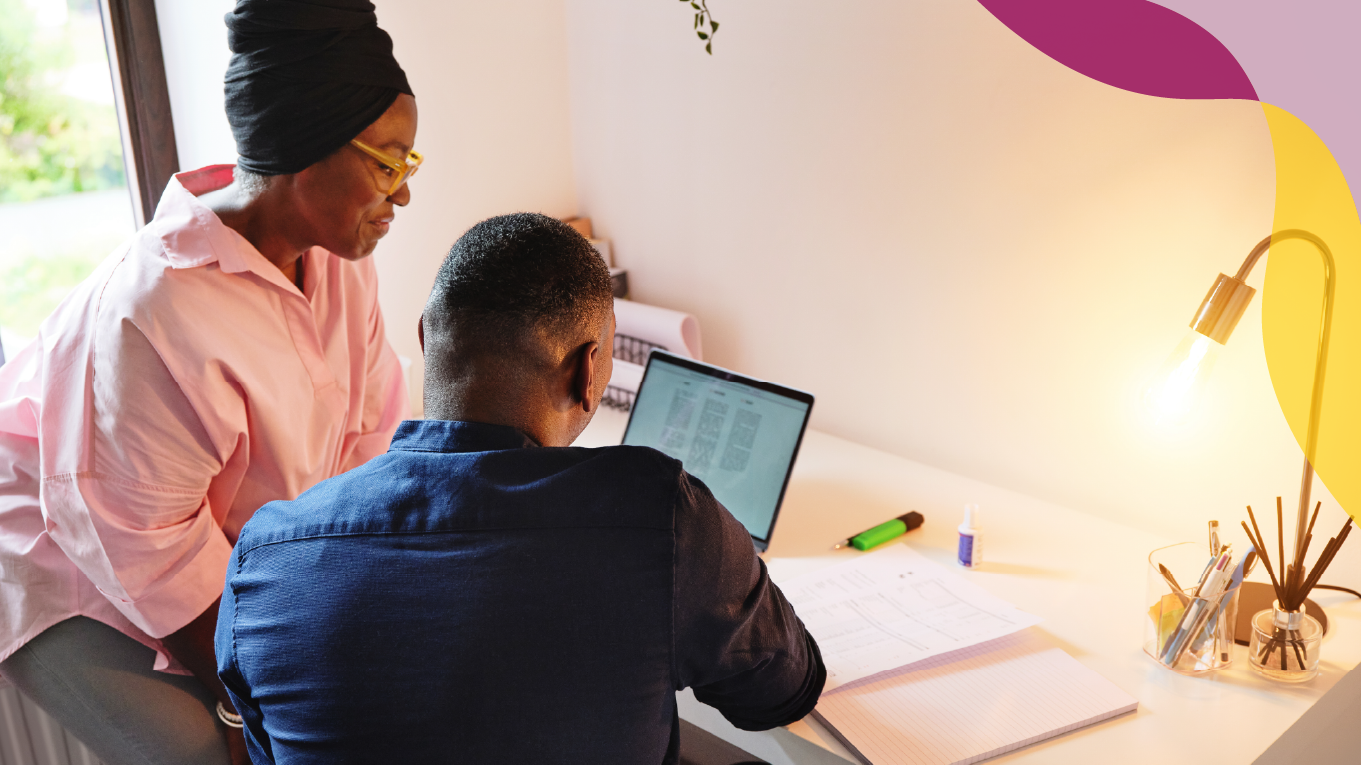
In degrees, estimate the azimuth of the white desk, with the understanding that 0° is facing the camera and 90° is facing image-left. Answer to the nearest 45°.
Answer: approximately 45°

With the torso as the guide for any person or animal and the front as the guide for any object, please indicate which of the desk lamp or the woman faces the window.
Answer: the desk lamp

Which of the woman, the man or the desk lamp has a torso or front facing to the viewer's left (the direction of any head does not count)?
the desk lamp

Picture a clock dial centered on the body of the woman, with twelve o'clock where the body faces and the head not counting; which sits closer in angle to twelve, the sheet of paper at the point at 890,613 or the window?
the sheet of paper

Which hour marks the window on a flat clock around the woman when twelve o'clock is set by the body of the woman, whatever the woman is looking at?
The window is roughly at 7 o'clock from the woman.

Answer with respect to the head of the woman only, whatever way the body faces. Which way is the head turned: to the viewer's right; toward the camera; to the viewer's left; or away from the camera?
to the viewer's right

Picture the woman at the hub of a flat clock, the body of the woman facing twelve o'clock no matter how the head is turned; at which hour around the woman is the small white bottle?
The small white bottle is roughly at 11 o'clock from the woman.

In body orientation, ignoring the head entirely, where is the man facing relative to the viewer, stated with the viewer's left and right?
facing away from the viewer

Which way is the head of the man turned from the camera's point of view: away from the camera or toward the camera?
away from the camera

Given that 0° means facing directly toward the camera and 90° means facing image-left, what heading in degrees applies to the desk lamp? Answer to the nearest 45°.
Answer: approximately 90°
